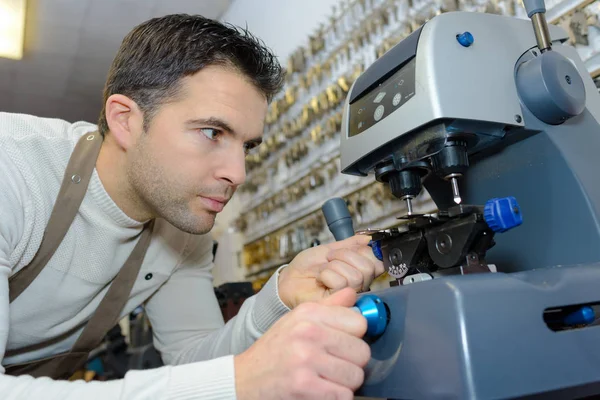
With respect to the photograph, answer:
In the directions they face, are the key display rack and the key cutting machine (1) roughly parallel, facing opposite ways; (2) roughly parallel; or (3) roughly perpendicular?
roughly parallel

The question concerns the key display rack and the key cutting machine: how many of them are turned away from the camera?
0

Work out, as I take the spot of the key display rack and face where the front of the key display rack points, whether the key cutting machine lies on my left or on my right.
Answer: on my left

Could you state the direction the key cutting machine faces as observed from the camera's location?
facing the viewer and to the left of the viewer

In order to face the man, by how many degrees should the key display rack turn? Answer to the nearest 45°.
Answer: approximately 45° to its left

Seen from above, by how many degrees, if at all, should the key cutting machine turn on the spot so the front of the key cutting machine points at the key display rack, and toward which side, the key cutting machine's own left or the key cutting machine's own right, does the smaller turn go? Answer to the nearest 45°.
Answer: approximately 90° to the key cutting machine's own right

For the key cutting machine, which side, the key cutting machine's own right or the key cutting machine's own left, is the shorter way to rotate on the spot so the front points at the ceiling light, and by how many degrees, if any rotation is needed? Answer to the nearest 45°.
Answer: approximately 90° to the key cutting machine's own right

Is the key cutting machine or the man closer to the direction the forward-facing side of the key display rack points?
the man

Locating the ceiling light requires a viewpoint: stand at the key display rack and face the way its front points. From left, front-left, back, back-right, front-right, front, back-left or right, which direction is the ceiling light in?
front-right

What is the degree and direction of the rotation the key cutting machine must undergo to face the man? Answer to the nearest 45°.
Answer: approximately 45° to its right

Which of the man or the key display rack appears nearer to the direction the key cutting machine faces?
the man
